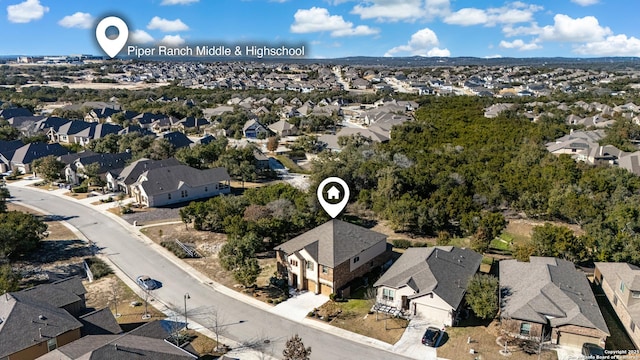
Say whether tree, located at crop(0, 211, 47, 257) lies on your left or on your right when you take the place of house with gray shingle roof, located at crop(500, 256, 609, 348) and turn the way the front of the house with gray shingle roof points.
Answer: on your right

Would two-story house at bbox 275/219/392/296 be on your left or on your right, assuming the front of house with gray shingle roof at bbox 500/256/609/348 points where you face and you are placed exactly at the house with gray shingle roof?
on your right

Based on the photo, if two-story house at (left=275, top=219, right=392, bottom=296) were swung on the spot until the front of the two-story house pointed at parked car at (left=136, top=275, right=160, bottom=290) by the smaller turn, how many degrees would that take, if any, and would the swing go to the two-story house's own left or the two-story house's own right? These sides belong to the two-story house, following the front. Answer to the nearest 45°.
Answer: approximately 45° to the two-story house's own right

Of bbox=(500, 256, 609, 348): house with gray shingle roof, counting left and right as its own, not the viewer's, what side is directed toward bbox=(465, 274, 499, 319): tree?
right

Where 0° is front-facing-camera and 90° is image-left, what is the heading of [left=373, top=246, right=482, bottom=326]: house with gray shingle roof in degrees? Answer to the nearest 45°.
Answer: approximately 45°

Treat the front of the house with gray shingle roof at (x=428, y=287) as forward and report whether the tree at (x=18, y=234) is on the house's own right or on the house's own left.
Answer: on the house's own right

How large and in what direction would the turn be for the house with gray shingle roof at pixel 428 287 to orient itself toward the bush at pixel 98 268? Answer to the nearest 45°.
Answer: approximately 45° to its right
